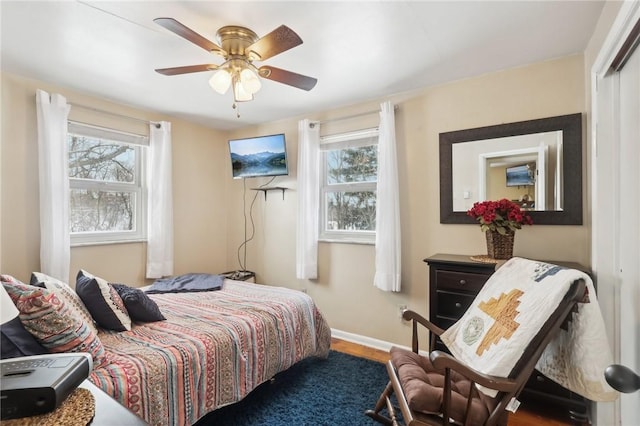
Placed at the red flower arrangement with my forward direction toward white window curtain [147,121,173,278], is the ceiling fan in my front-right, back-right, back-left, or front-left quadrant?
front-left

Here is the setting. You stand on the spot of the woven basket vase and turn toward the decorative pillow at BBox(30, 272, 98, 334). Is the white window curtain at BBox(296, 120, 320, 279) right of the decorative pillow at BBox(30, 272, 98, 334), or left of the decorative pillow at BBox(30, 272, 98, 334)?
right

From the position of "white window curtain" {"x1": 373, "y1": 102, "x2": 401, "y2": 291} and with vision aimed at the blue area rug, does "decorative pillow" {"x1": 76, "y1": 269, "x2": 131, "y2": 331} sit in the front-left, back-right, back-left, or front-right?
front-right

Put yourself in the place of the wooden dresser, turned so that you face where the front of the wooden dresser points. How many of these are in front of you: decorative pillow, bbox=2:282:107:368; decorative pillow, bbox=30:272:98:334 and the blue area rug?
3

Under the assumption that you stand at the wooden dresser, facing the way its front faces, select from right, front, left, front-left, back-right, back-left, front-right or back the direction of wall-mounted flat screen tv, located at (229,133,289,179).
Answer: front-right

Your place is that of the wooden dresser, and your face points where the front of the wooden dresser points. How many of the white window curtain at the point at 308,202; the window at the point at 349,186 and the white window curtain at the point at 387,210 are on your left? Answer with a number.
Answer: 0

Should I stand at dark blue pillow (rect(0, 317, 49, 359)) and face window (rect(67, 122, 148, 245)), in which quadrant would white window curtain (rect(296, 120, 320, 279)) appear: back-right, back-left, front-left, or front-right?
front-right

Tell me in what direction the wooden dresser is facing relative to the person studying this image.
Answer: facing the viewer and to the left of the viewer

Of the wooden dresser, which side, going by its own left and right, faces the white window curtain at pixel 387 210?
right

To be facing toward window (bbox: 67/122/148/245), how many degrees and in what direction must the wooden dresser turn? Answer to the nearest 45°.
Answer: approximately 45° to its right

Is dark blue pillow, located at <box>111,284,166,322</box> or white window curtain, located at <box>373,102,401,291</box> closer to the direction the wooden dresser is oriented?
the dark blue pillow
